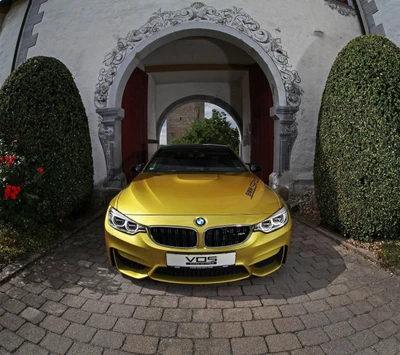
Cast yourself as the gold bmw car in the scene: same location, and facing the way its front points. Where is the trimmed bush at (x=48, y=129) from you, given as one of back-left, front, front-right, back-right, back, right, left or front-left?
back-right

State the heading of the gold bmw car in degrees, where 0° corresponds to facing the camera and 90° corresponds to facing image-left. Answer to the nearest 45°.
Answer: approximately 0°

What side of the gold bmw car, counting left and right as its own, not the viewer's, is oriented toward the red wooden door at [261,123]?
back

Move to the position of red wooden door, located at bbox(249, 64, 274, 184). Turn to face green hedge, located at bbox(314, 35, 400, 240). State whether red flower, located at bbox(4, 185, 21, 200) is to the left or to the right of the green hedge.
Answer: right

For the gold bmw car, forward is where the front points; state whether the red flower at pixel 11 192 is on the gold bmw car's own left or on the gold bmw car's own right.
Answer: on the gold bmw car's own right

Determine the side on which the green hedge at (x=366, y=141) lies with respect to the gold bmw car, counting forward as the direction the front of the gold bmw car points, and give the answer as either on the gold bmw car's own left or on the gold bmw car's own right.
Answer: on the gold bmw car's own left
